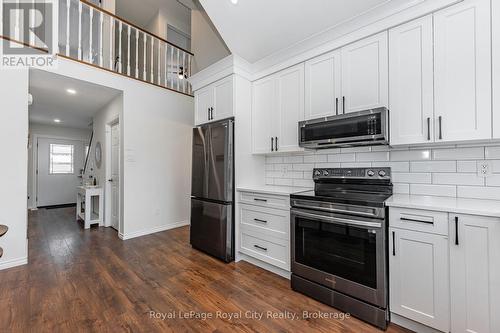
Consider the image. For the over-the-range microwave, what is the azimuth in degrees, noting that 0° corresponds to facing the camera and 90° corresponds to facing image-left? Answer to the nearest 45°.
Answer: approximately 45°

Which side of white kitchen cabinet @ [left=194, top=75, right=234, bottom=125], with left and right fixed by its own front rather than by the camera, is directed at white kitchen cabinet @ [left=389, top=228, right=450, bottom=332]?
left

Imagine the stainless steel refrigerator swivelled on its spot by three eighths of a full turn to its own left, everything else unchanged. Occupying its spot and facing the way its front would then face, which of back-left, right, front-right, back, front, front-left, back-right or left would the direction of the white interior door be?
back-left

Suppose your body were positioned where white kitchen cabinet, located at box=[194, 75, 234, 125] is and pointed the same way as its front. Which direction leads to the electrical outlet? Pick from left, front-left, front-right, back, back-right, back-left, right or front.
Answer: left

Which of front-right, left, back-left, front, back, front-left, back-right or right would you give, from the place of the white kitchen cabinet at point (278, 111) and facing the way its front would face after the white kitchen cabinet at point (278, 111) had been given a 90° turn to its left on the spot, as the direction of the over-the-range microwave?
front

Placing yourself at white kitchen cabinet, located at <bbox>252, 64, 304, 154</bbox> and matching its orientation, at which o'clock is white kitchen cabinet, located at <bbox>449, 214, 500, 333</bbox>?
white kitchen cabinet, located at <bbox>449, 214, 500, 333</bbox> is roughly at 9 o'clock from white kitchen cabinet, located at <bbox>252, 64, 304, 154</bbox>.

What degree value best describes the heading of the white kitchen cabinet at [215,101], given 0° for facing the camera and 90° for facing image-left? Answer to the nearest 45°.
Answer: approximately 45°

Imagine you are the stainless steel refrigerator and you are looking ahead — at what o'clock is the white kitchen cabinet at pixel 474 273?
The white kitchen cabinet is roughly at 9 o'clock from the stainless steel refrigerator.
